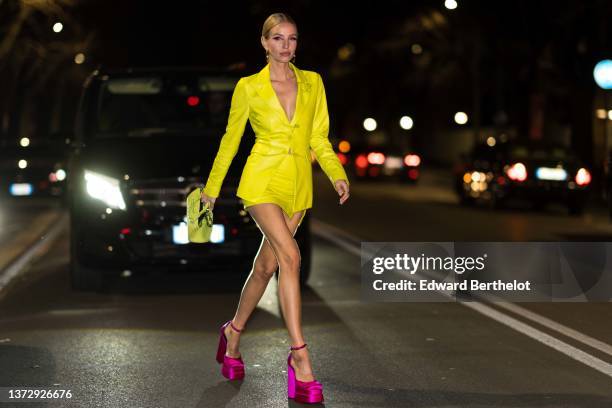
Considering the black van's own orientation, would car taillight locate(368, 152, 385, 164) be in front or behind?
behind

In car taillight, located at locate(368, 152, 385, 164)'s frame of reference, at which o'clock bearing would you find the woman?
The woman is roughly at 12 o'clock from the car taillight.

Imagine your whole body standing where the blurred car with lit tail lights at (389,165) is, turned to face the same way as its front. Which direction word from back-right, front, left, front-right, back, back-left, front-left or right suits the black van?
back

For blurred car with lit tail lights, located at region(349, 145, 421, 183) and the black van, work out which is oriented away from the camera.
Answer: the blurred car with lit tail lights

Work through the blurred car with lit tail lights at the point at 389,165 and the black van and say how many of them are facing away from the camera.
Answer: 1

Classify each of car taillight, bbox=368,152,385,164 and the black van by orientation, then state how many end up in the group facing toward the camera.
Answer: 2

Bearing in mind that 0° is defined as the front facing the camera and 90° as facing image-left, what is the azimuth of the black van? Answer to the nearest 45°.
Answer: approximately 0°

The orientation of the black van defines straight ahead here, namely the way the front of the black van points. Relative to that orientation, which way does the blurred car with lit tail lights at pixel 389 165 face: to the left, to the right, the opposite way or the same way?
the opposite way

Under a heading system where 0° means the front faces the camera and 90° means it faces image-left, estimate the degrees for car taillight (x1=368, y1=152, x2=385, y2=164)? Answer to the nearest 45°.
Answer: approximately 0°

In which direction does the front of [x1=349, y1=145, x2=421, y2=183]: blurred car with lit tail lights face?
away from the camera
